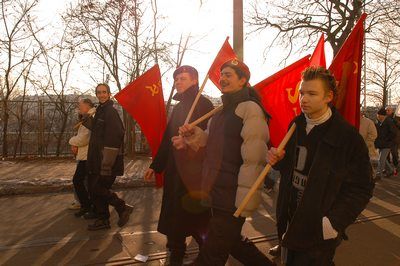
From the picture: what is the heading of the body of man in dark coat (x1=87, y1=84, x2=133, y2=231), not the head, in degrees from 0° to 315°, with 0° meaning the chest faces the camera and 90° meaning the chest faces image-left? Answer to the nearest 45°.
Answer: approximately 90°

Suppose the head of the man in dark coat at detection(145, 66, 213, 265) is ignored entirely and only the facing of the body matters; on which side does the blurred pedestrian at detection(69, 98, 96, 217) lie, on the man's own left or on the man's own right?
on the man's own right

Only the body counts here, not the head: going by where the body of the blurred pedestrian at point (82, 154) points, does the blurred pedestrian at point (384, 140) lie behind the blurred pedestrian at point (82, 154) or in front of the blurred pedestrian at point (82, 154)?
behind

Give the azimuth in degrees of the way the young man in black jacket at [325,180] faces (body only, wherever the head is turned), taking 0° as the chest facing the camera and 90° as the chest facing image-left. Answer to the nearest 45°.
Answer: approximately 45°

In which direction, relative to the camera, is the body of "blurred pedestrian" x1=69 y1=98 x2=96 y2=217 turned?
to the viewer's left

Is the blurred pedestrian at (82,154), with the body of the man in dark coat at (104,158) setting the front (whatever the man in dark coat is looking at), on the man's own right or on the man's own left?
on the man's own right

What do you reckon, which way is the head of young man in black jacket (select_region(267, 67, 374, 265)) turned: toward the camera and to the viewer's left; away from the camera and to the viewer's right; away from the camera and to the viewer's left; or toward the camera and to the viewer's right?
toward the camera and to the viewer's left
